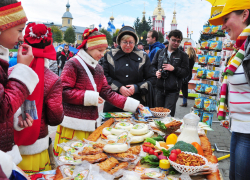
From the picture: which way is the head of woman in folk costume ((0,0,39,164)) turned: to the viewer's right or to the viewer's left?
to the viewer's right

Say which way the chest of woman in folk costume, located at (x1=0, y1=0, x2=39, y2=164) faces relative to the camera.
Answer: to the viewer's right

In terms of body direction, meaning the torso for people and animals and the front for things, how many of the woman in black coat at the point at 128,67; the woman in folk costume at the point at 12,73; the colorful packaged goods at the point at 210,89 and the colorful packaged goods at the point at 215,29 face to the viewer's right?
1

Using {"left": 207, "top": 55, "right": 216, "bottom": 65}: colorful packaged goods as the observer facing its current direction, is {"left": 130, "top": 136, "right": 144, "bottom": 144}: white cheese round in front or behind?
in front

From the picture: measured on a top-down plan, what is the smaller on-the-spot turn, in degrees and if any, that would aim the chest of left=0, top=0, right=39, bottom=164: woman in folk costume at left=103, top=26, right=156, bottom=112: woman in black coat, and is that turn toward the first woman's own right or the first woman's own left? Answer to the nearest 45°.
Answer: approximately 45° to the first woman's own left

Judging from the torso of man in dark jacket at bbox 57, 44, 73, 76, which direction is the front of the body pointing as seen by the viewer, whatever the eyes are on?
toward the camera

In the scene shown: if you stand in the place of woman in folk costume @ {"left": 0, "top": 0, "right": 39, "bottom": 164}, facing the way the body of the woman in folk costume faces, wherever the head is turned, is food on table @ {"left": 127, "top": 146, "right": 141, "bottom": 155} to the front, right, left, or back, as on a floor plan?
front

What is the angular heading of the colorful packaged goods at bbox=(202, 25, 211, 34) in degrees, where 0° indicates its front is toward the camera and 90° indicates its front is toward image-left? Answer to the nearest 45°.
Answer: approximately 0°

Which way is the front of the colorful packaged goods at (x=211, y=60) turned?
toward the camera

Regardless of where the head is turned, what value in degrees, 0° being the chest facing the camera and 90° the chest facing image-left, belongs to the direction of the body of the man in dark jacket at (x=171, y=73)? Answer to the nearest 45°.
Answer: approximately 45°

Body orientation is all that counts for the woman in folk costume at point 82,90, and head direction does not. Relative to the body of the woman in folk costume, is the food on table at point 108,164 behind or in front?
in front

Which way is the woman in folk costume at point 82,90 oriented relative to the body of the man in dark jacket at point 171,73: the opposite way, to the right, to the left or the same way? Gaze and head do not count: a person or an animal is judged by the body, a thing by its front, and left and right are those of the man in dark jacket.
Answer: to the left
